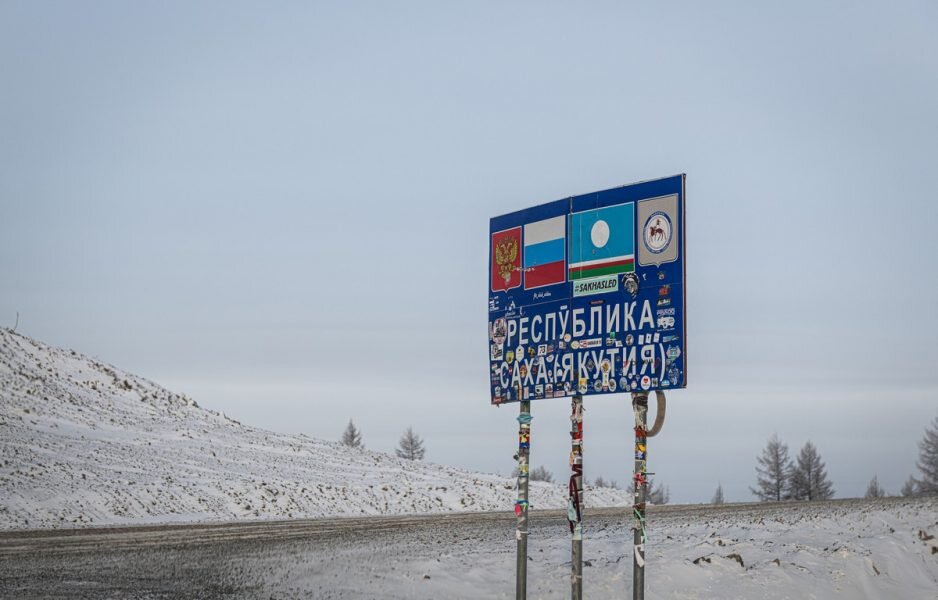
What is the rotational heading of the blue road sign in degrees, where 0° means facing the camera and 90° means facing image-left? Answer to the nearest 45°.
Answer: approximately 45°
